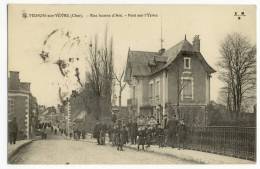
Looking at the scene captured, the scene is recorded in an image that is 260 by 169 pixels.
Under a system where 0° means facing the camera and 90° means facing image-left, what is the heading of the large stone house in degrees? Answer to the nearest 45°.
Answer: approximately 45°

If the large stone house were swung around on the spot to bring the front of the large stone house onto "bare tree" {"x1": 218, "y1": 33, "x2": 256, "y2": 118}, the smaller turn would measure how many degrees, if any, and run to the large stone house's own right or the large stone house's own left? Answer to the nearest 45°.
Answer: approximately 135° to the large stone house's own left

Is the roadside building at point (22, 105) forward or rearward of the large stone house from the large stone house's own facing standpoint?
forward
